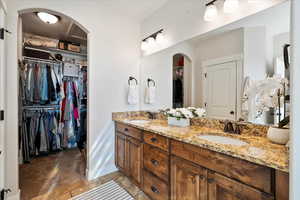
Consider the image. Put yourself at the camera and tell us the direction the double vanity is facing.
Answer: facing the viewer and to the left of the viewer

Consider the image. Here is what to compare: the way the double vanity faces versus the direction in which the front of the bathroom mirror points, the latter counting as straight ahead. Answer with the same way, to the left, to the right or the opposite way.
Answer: the same way
